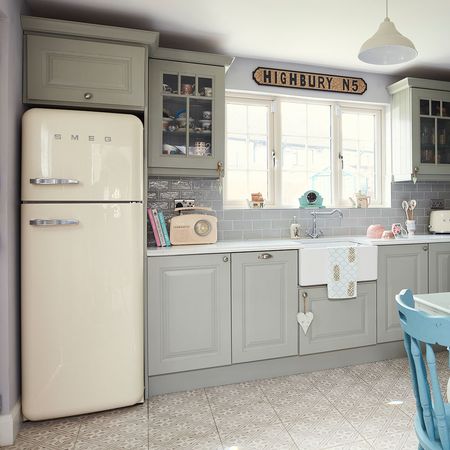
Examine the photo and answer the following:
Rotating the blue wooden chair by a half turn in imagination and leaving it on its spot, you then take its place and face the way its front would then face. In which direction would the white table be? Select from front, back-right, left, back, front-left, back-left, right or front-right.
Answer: back-right

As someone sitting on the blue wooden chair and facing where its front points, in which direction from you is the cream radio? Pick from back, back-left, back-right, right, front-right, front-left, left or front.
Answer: left

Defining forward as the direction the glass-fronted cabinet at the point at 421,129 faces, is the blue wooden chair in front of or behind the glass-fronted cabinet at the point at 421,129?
in front

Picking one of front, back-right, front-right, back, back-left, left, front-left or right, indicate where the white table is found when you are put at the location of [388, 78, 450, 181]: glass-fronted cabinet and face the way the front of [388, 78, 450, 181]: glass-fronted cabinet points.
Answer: front-right

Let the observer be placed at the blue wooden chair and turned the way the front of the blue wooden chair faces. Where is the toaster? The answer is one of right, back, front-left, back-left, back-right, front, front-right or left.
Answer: front-left

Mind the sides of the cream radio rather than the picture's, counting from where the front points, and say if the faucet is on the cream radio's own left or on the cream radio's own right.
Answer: on the cream radio's own left

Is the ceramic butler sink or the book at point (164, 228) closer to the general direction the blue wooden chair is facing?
the ceramic butler sink

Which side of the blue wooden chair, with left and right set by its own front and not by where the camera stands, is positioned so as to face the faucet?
left

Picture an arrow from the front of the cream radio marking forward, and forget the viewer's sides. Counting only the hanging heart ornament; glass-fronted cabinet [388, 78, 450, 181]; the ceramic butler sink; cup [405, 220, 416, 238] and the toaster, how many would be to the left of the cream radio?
5

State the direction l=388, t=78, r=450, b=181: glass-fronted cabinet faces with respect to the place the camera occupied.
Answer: facing the viewer and to the right of the viewer

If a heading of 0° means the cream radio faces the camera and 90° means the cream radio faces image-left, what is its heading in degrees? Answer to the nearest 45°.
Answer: approximately 0°
